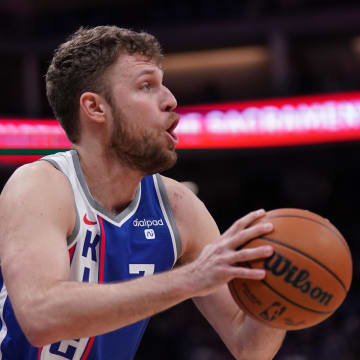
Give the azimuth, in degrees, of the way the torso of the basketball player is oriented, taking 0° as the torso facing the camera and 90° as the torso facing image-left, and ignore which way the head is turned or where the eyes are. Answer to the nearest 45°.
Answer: approximately 315°

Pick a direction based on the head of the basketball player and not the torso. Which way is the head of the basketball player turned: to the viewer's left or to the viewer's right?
to the viewer's right

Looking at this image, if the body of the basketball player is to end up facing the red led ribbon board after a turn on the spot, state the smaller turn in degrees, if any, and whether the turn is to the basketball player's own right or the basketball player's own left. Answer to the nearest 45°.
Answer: approximately 135° to the basketball player's own left
